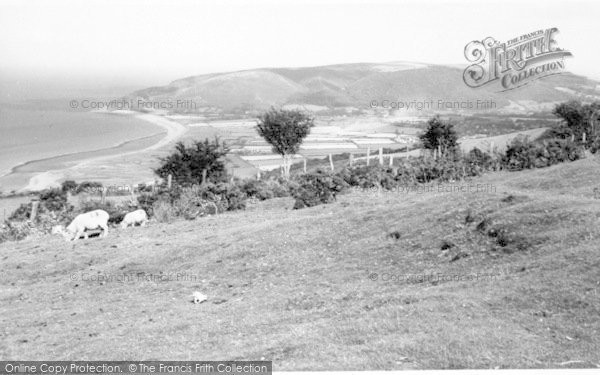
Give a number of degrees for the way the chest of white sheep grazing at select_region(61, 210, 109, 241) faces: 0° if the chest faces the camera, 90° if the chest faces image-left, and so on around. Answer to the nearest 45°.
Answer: approximately 90°

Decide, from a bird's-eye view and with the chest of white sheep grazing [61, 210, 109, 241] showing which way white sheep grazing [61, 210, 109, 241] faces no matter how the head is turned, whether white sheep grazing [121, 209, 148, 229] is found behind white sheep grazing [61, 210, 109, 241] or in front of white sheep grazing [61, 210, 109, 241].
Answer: behind

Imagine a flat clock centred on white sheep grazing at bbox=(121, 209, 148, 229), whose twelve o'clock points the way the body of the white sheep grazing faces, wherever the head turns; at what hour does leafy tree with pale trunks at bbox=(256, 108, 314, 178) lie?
The leafy tree with pale trunks is roughly at 4 o'clock from the white sheep grazing.

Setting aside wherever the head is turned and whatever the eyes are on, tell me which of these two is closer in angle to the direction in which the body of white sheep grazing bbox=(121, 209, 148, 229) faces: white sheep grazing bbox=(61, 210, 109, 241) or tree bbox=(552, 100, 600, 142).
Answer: the white sheep grazing

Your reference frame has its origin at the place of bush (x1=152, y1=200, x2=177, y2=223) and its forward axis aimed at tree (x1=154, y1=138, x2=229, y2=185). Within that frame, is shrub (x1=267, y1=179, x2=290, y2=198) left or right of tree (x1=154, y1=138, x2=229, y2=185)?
right

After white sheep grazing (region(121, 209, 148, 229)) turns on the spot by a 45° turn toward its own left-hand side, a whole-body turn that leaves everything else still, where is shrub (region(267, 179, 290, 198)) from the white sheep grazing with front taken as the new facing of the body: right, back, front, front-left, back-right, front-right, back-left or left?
back

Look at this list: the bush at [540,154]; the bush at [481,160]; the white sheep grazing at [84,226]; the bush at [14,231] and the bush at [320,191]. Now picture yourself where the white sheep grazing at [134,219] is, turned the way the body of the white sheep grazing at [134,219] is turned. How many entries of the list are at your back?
3

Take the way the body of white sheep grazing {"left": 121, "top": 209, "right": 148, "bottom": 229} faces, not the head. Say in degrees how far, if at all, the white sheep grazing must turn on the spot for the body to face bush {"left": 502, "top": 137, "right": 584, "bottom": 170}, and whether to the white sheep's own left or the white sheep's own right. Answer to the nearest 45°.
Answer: approximately 180°

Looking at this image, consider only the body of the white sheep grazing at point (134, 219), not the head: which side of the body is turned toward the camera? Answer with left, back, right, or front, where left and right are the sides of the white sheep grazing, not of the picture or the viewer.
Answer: left

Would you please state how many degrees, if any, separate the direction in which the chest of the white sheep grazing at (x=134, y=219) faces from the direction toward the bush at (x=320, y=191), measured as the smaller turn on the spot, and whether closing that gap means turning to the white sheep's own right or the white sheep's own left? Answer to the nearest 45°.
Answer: approximately 180°

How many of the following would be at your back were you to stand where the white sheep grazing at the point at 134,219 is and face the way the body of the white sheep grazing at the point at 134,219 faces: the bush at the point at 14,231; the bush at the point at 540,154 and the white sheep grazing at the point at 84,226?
1

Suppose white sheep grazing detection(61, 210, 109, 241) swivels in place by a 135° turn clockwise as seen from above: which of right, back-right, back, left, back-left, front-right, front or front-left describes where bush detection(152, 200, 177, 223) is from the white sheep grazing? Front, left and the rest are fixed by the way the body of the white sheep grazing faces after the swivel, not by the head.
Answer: front

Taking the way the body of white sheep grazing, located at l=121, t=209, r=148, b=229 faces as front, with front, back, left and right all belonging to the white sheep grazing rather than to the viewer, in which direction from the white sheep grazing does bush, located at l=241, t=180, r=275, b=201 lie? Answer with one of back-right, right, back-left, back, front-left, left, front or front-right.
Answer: back-right

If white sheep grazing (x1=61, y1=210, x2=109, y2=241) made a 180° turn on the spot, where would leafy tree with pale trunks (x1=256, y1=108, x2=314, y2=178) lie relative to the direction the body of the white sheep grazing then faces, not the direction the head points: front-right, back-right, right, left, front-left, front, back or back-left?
front-left

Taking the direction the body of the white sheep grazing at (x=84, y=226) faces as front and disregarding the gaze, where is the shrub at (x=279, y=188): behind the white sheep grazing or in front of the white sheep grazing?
behind

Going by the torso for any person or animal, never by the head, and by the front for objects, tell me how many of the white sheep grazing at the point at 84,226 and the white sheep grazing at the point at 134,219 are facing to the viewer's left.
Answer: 2
